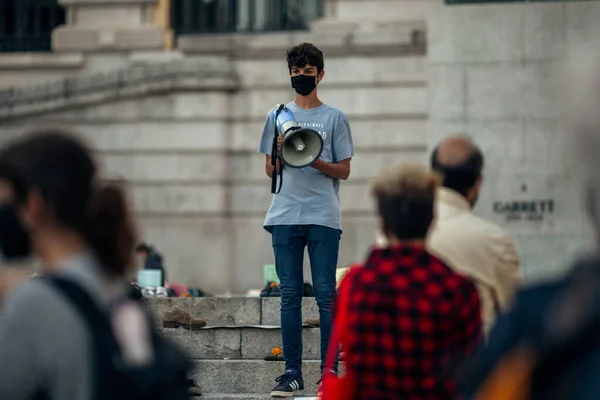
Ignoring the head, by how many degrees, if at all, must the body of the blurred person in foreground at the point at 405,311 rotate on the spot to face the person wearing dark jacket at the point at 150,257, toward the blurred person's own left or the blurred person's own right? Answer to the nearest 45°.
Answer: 0° — they already face them

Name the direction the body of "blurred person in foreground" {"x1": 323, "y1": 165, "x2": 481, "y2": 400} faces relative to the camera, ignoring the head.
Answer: away from the camera

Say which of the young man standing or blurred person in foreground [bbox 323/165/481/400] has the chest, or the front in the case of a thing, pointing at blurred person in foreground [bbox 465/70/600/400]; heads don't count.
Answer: the young man standing

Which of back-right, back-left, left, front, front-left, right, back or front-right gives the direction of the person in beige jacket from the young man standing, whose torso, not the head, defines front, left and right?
front

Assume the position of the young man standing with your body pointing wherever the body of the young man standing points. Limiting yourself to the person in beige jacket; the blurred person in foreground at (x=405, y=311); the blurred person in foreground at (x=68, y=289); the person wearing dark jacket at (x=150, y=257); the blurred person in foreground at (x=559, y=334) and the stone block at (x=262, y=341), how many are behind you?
2

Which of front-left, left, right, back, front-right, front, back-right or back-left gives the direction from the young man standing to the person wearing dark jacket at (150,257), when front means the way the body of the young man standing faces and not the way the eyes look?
back

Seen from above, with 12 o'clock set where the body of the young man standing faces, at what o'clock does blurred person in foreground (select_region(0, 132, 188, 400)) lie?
The blurred person in foreground is roughly at 12 o'clock from the young man standing.

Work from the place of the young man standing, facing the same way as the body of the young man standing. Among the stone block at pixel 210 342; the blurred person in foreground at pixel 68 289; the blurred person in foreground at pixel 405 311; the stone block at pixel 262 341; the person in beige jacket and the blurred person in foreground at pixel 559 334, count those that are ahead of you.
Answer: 4

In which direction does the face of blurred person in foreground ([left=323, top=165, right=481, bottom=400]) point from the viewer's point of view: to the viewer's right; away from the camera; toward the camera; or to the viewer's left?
away from the camera

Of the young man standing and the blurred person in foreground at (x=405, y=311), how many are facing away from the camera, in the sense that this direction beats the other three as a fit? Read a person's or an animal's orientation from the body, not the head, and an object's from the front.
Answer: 1

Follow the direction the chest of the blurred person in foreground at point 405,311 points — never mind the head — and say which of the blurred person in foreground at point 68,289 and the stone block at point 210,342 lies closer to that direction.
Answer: the stone block

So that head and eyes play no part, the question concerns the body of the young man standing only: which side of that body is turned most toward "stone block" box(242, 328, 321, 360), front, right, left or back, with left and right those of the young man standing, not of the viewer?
back

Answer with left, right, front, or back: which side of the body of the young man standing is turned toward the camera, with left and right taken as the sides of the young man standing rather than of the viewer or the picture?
front

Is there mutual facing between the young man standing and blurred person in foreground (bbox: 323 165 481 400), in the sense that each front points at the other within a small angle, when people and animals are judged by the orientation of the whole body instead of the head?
yes

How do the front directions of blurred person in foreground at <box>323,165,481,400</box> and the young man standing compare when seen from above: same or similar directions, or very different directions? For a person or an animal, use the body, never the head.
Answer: very different directions

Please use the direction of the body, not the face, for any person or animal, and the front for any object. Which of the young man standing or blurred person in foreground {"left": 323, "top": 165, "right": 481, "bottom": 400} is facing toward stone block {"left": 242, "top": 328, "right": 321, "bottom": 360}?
the blurred person in foreground
